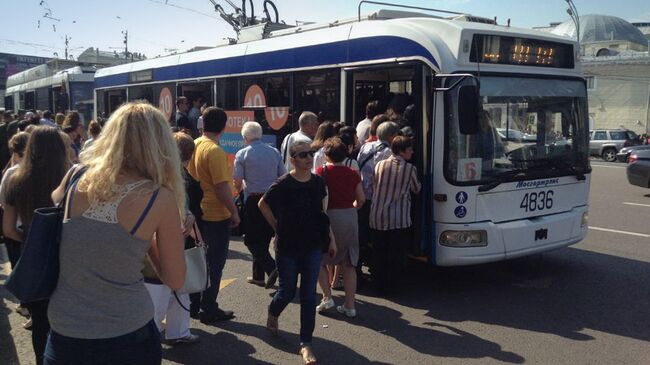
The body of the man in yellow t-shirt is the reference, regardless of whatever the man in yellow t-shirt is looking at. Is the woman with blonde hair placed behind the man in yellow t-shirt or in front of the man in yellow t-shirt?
behind

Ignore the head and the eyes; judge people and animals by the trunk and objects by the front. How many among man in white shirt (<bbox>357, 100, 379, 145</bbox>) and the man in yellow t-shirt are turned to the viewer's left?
0

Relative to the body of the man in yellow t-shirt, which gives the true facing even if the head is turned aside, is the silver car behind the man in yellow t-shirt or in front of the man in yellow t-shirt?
in front

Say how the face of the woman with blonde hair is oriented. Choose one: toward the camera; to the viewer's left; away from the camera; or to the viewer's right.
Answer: away from the camera

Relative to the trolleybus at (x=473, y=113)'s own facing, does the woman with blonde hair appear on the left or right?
on its right

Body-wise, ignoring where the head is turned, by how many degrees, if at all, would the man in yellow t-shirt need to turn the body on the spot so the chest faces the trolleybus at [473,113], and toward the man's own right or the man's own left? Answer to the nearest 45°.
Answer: approximately 45° to the man's own right

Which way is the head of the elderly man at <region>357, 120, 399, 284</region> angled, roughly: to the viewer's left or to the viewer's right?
to the viewer's right

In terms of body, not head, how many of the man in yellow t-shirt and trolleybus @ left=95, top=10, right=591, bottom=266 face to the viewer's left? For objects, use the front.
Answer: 0

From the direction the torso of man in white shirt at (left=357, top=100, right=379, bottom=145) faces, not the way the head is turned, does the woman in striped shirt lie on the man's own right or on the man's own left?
on the man's own right

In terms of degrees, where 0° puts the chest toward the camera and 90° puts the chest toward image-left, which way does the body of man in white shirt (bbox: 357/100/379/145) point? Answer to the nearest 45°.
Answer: approximately 225°

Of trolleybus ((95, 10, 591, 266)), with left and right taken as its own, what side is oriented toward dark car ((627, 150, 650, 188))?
left

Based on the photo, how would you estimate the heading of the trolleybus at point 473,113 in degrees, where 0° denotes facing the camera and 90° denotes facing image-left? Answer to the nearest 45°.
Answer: approximately 315°

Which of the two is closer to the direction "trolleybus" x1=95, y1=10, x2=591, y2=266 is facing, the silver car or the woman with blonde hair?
the woman with blonde hair

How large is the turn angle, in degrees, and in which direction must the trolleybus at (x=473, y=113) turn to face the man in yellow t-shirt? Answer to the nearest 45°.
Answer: approximately 90° to its right
